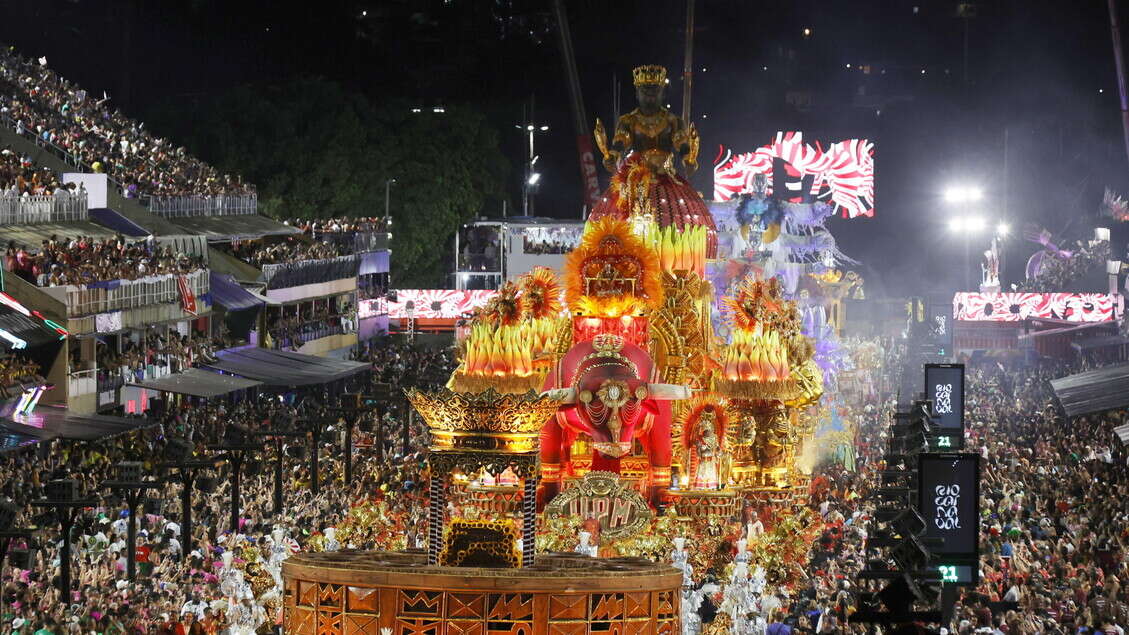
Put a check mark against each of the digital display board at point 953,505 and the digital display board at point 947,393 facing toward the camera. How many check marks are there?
2

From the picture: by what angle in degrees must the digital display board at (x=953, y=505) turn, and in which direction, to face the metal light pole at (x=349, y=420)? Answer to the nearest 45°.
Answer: approximately 135° to its right

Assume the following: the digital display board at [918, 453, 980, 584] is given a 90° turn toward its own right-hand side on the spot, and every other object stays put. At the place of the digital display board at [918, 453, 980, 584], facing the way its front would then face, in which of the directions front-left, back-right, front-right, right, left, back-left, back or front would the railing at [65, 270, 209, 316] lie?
front-right

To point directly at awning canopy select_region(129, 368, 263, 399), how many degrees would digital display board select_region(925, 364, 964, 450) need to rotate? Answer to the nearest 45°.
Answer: approximately 90° to its right

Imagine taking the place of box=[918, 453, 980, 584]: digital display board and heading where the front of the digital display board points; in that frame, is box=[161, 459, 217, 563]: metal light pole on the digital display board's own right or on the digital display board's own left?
on the digital display board's own right

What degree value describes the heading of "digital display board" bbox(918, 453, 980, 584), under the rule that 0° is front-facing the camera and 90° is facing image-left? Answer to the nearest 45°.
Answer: approximately 0°

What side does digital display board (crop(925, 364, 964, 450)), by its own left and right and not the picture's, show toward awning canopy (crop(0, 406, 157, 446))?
right

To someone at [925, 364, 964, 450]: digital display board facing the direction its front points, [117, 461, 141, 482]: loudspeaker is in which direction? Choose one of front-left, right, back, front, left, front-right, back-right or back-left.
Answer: front-right

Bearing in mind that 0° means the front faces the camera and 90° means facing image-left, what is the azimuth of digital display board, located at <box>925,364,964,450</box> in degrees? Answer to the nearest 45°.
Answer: approximately 0°
